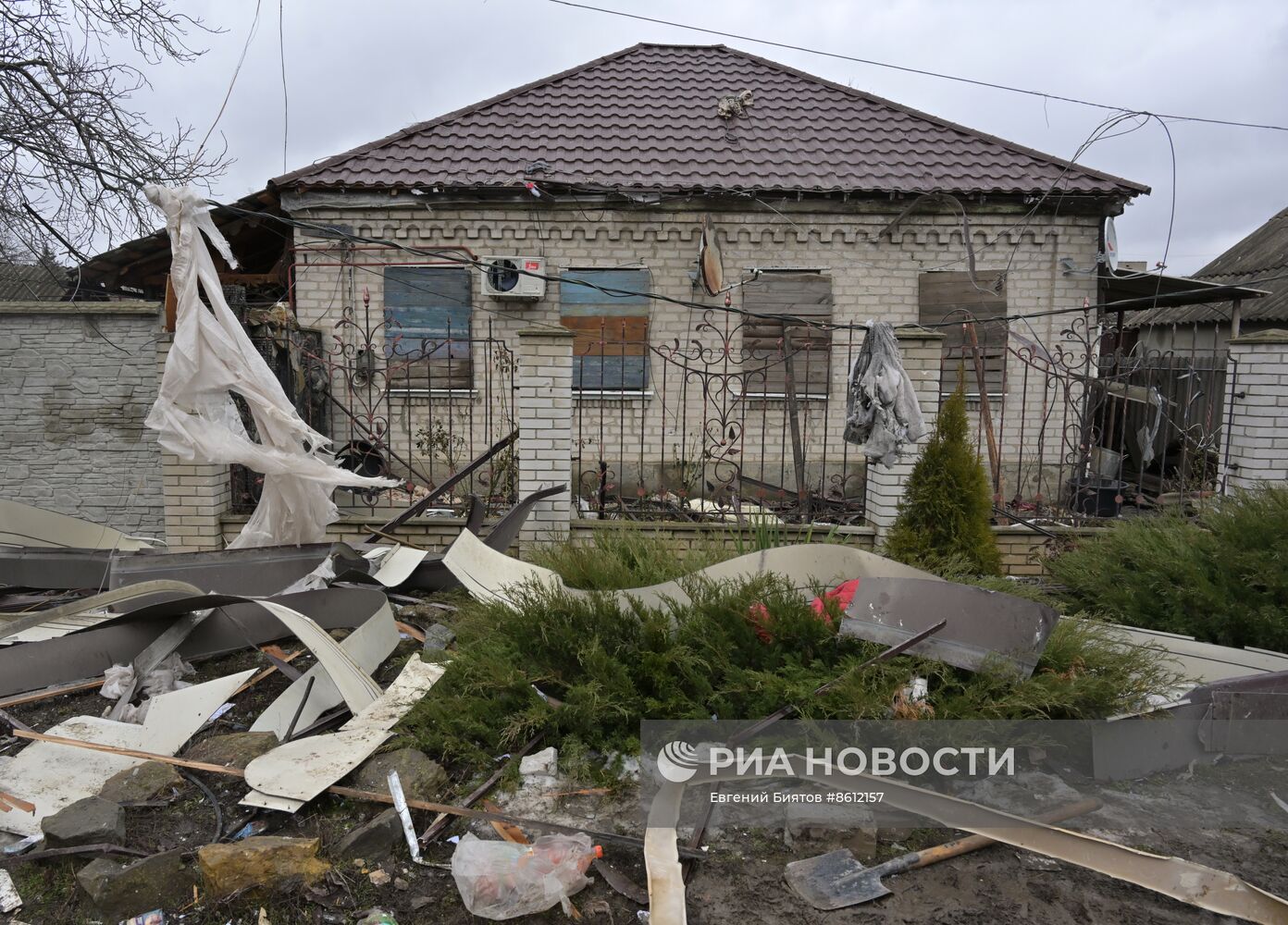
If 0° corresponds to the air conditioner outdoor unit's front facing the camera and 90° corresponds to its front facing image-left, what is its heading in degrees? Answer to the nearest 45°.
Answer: approximately 0°

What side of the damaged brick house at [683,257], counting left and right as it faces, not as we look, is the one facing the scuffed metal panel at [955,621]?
front

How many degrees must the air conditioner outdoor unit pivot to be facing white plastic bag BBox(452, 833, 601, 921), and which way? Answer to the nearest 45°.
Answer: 0° — it already faces it

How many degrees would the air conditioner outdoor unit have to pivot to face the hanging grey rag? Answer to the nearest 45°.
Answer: approximately 45° to its left

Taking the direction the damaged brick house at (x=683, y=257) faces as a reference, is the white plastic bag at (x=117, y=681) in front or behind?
in front

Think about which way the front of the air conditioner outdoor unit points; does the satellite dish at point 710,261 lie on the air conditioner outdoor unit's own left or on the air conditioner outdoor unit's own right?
on the air conditioner outdoor unit's own left

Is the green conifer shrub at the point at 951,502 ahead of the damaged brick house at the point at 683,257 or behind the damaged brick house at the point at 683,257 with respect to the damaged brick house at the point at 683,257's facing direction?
ahead

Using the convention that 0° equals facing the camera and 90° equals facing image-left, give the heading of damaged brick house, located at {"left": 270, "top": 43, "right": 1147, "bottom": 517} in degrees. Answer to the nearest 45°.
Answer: approximately 0°

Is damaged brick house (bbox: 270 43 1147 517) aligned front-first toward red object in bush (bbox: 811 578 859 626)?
yes
